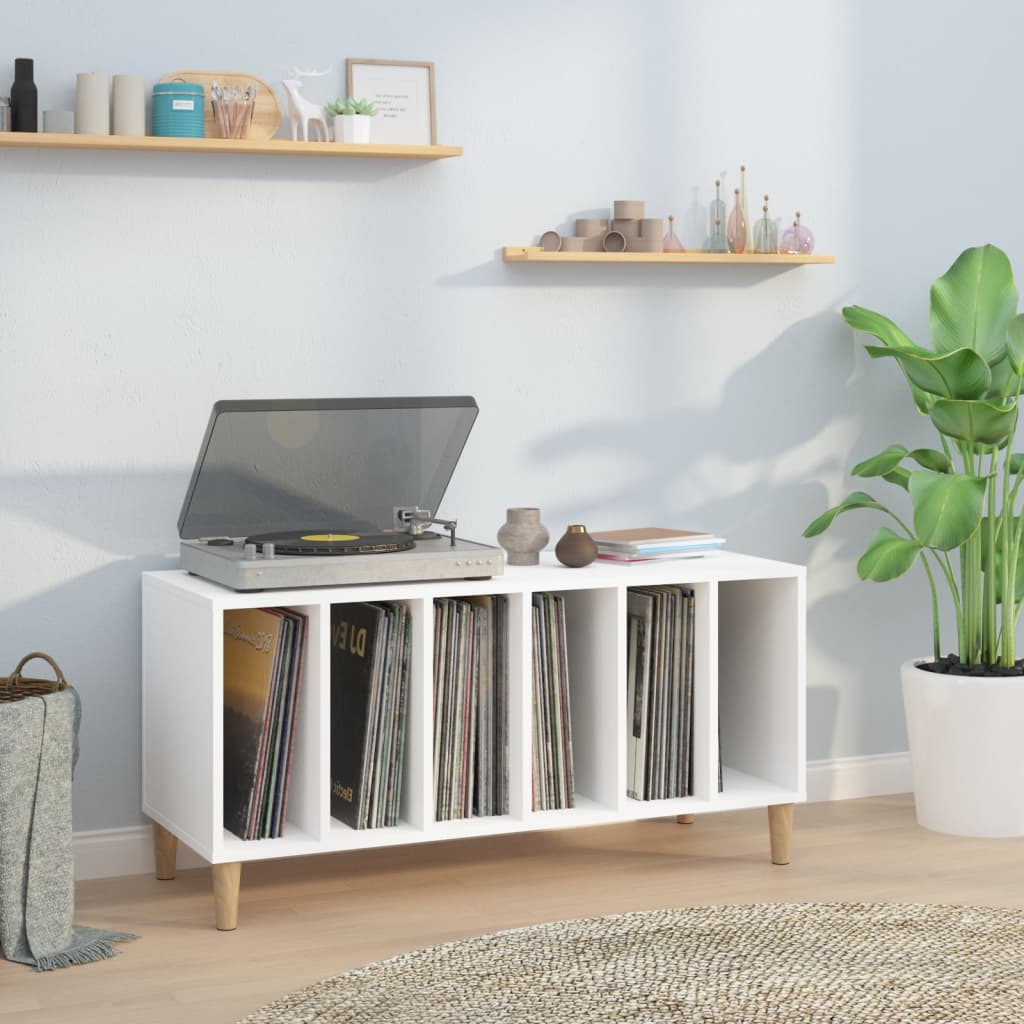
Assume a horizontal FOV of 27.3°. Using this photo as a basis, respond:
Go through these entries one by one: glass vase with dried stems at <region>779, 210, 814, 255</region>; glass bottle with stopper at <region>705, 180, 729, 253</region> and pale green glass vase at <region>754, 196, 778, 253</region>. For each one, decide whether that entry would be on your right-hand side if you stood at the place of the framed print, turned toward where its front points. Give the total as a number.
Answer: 0

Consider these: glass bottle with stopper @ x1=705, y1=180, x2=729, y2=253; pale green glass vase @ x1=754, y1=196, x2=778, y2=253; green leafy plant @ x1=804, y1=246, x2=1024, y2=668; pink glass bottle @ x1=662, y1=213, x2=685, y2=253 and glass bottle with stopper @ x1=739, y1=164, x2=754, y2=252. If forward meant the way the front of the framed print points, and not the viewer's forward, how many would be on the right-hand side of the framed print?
0

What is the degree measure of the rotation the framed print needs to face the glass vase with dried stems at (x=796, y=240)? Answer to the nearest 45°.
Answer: approximately 45° to its left

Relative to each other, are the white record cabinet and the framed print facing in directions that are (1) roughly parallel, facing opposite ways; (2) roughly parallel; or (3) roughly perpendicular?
roughly parallel

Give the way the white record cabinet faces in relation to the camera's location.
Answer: facing the viewer and to the right of the viewer

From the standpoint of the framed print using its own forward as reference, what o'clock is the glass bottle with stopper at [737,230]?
The glass bottle with stopper is roughly at 10 o'clock from the framed print.

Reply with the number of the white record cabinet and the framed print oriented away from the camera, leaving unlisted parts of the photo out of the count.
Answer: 0

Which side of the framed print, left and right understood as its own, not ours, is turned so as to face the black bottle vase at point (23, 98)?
right

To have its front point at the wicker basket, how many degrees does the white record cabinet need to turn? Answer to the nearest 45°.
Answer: approximately 135° to its right
